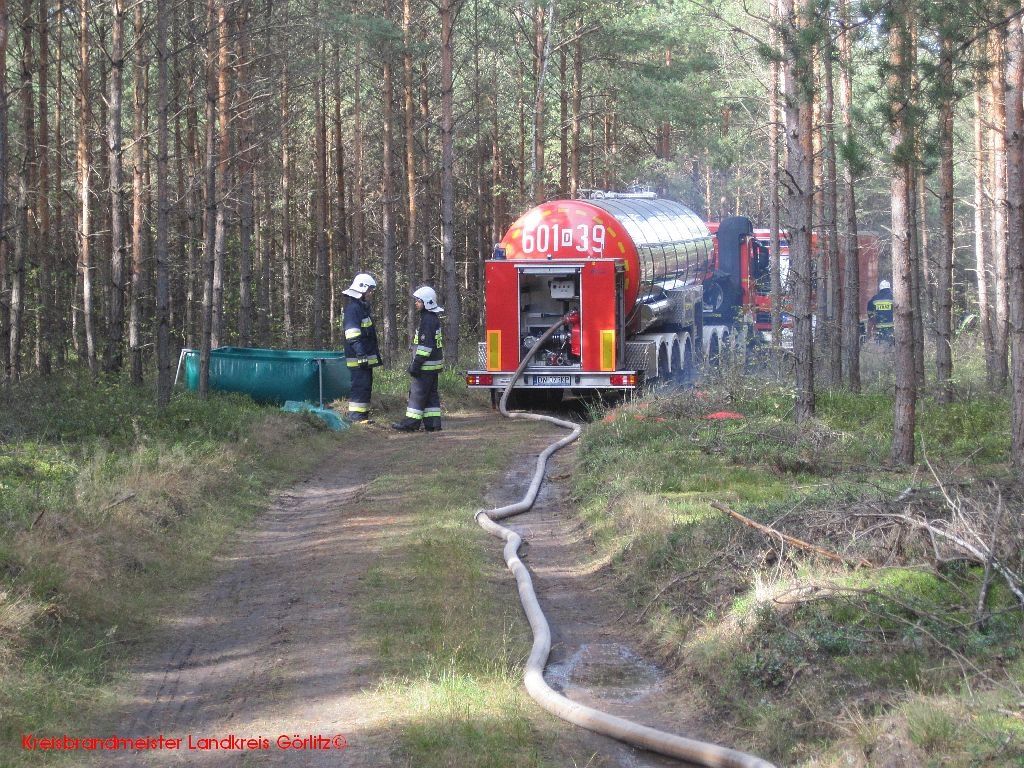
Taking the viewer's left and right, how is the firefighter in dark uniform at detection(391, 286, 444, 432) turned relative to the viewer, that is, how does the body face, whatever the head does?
facing to the left of the viewer

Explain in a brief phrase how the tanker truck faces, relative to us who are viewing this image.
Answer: facing away from the viewer and to the right of the viewer

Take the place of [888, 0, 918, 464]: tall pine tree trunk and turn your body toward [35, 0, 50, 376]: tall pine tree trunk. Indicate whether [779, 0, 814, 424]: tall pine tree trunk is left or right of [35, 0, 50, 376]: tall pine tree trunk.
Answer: right

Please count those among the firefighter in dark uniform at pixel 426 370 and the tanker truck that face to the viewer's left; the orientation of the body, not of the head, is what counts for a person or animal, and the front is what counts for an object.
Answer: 1

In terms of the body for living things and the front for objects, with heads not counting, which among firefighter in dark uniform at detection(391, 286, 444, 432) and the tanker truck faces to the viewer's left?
the firefighter in dark uniform

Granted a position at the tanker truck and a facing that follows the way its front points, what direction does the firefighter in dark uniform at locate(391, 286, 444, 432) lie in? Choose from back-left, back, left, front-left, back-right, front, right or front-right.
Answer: back

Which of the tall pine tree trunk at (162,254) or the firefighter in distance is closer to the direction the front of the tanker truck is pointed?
the firefighter in distance

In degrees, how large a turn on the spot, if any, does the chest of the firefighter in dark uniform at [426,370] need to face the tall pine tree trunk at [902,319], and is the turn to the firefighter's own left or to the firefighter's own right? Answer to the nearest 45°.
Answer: approximately 135° to the firefighter's own left

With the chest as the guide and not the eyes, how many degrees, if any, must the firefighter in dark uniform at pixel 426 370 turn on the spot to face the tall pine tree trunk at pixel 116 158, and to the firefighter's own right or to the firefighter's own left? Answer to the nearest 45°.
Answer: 0° — they already face it

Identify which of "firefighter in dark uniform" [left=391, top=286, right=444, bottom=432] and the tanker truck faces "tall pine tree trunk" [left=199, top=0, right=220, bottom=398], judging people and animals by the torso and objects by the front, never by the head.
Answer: the firefighter in dark uniform

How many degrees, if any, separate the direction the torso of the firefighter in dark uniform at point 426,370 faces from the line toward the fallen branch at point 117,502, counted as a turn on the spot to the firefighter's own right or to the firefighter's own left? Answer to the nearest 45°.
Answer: approximately 90° to the firefighter's own left

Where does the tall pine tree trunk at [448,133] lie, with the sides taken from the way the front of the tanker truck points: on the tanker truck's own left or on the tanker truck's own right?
on the tanker truck's own left
